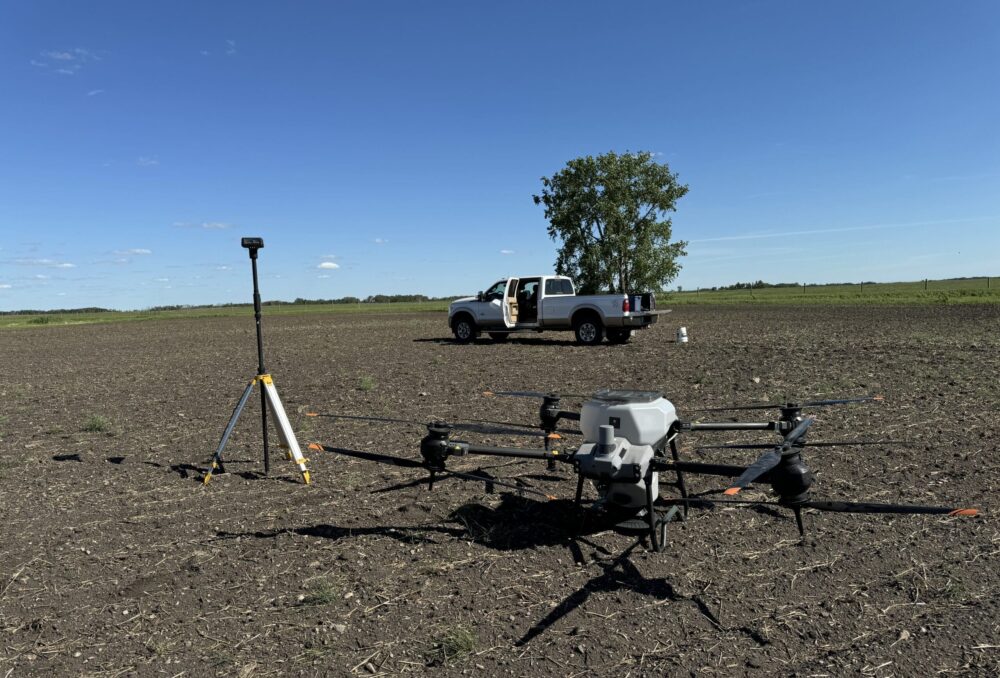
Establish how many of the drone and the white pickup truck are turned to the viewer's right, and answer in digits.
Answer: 0

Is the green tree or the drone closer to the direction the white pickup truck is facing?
the green tree

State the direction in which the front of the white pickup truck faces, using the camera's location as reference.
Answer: facing away from the viewer and to the left of the viewer

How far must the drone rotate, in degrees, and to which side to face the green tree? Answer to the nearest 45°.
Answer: approximately 135° to its right

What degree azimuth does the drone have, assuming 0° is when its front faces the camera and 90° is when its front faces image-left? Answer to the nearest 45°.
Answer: approximately 45°

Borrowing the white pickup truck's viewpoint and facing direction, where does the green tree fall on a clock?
The green tree is roughly at 2 o'clock from the white pickup truck.

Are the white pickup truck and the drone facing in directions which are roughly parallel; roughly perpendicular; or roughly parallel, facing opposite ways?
roughly perpendicular

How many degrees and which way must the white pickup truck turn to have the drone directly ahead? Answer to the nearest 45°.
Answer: approximately 135° to its left

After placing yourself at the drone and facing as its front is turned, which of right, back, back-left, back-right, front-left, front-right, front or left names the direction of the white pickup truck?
back-right
